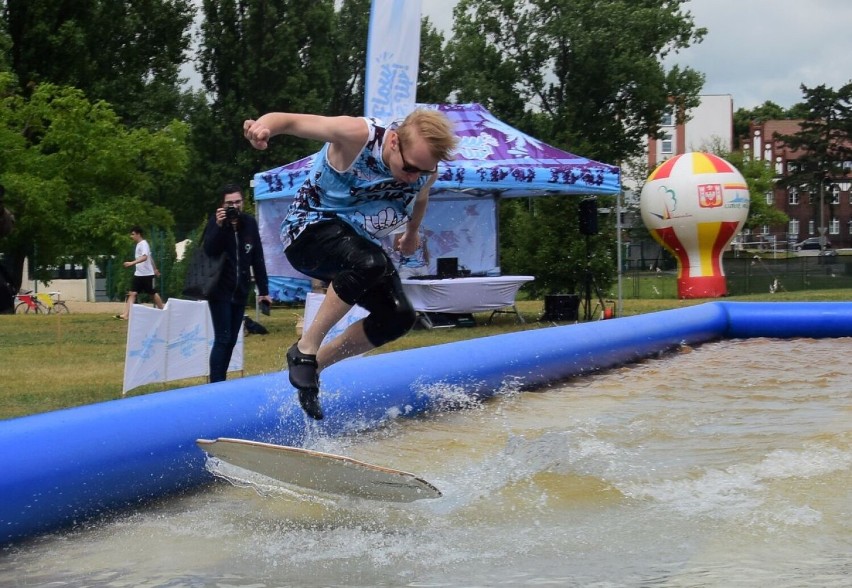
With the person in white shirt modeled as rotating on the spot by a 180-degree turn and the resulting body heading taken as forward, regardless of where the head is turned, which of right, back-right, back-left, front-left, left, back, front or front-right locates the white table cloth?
front-right

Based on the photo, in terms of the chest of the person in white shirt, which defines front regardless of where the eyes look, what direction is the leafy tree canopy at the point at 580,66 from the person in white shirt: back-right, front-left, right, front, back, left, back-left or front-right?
back-right

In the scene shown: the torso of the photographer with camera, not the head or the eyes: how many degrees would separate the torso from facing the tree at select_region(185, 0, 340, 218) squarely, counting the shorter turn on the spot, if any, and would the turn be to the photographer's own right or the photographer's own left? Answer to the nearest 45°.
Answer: approximately 180°

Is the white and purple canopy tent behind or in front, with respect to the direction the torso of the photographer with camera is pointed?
behind

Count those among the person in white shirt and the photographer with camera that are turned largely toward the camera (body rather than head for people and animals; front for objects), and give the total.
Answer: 1

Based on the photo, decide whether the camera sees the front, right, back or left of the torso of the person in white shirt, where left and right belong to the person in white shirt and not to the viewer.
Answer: left

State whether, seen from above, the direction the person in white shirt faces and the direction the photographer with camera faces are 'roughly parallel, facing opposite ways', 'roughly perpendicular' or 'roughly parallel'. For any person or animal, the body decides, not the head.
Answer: roughly perpendicular

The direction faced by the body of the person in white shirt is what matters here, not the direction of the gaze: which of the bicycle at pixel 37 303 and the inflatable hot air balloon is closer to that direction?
the bicycle

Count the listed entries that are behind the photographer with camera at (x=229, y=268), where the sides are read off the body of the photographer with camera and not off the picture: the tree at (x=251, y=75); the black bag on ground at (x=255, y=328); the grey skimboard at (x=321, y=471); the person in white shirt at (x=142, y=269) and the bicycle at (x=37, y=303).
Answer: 4

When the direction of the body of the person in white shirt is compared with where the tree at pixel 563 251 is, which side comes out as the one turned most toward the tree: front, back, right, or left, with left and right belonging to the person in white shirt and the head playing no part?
back

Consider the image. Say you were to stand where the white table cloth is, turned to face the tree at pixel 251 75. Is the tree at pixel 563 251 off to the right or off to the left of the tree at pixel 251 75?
right

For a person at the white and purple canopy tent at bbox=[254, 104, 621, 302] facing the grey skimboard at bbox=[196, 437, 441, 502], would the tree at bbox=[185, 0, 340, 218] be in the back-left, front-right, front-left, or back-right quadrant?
back-right

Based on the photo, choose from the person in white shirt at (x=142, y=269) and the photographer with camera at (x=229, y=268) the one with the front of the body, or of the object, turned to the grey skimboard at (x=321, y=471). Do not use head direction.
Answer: the photographer with camera

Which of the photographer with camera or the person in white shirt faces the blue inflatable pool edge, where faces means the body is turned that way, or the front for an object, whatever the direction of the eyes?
the photographer with camera

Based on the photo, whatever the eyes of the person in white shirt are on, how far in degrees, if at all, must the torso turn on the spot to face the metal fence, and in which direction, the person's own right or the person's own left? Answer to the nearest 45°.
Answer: approximately 135° to the person's own right
